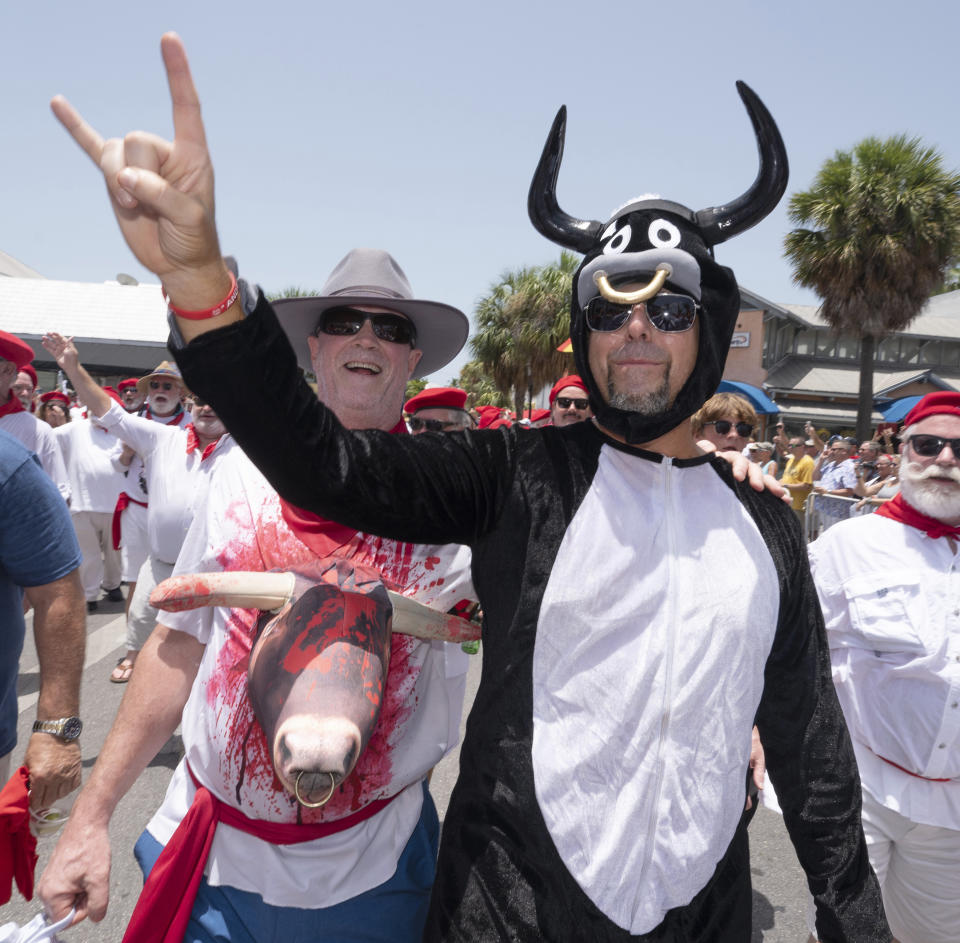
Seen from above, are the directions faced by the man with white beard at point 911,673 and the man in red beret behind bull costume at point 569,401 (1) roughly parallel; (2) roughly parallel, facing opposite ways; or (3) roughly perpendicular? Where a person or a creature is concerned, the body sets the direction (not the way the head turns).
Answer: roughly parallel

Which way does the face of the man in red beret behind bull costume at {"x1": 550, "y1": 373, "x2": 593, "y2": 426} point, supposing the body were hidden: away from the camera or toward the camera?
toward the camera

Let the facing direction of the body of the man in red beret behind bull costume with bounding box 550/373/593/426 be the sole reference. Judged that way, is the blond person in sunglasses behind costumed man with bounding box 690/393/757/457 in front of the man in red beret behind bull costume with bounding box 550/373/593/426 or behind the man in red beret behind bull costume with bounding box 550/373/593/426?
in front

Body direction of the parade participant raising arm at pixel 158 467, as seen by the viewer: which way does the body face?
toward the camera

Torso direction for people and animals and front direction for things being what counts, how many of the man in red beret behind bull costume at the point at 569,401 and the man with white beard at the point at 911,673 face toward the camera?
2

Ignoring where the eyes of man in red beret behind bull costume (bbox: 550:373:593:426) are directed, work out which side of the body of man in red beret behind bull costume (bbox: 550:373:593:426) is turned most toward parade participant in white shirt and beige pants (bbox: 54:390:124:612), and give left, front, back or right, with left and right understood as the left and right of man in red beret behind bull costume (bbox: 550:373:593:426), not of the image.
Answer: right

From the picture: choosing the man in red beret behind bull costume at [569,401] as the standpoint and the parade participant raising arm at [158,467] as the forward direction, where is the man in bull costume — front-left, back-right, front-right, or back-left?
front-left

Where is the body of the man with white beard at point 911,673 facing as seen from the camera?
toward the camera

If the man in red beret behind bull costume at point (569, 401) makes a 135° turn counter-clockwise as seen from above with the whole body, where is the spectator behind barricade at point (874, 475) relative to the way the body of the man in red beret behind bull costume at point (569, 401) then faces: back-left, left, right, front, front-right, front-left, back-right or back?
front

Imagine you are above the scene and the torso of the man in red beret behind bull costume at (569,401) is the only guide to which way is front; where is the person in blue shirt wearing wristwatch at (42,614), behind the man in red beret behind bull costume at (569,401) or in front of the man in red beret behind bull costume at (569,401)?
in front

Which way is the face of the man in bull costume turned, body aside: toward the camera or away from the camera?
toward the camera
